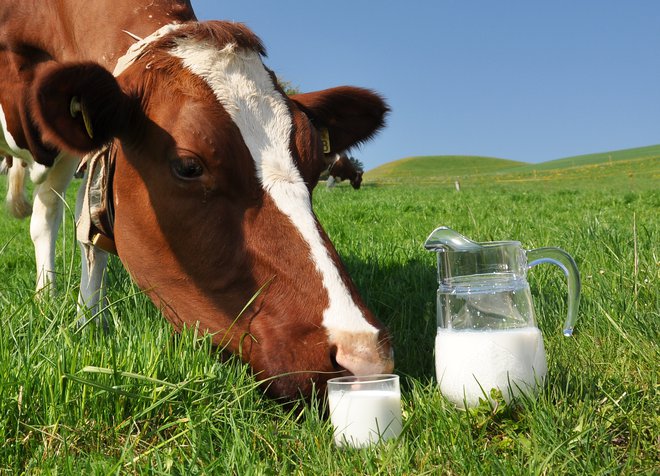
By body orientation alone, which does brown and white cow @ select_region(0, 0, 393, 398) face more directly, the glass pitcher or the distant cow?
the glass pitcher

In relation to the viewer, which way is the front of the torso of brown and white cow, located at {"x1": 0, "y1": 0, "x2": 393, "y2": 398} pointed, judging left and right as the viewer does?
facing the viewer and to the right of the viewer

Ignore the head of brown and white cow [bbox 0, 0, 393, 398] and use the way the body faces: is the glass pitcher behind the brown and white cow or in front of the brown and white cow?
in front

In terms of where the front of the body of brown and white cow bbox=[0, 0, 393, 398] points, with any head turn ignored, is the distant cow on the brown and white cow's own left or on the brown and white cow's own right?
on the brown and white cow's own left

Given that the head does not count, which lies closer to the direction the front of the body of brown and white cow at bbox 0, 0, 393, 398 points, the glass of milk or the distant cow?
the glass of milk

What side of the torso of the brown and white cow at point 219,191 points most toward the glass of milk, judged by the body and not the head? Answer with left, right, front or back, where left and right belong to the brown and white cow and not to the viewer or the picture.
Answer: front
